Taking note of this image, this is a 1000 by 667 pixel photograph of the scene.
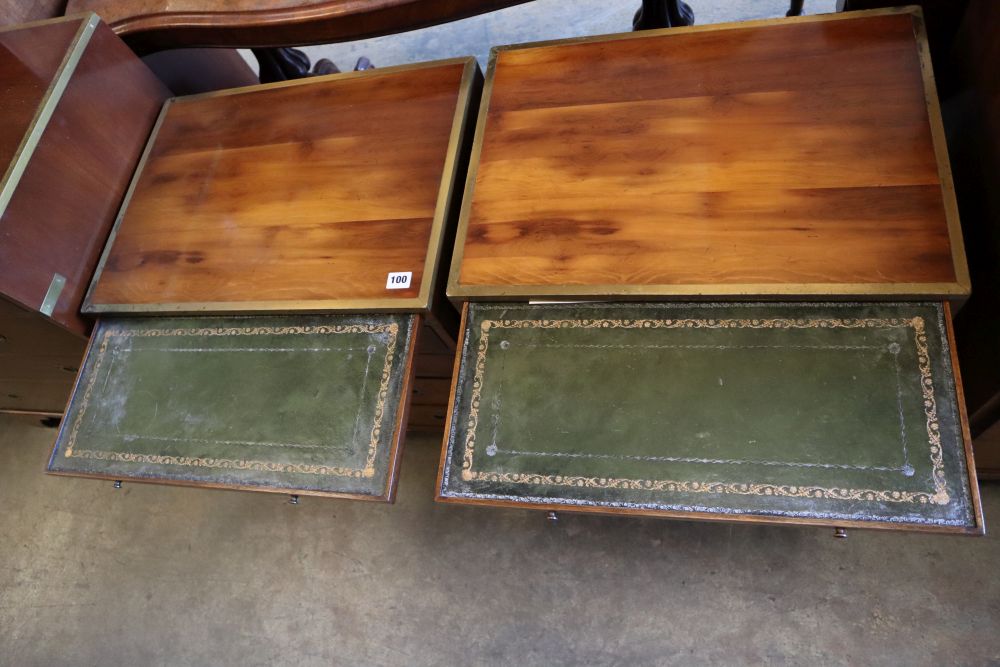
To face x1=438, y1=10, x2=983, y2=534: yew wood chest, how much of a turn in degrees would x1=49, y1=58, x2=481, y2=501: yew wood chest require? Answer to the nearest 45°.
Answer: approximately 45° to its left

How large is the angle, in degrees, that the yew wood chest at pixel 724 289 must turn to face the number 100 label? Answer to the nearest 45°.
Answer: approximately 90° to its right

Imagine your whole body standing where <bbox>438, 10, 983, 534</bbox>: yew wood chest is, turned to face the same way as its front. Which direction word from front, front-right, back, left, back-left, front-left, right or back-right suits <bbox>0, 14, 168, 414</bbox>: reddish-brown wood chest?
right

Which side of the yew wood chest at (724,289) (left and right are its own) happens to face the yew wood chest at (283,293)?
right

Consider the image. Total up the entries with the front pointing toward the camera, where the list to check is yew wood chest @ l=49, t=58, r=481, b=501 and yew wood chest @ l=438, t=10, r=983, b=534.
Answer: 2

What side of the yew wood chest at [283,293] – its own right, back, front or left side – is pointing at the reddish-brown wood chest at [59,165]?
right

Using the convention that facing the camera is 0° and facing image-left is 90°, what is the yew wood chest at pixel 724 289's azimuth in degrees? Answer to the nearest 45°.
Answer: approximately 0°

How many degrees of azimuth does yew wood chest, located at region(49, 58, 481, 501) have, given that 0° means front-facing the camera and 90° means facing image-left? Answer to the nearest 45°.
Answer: approximately 0°
